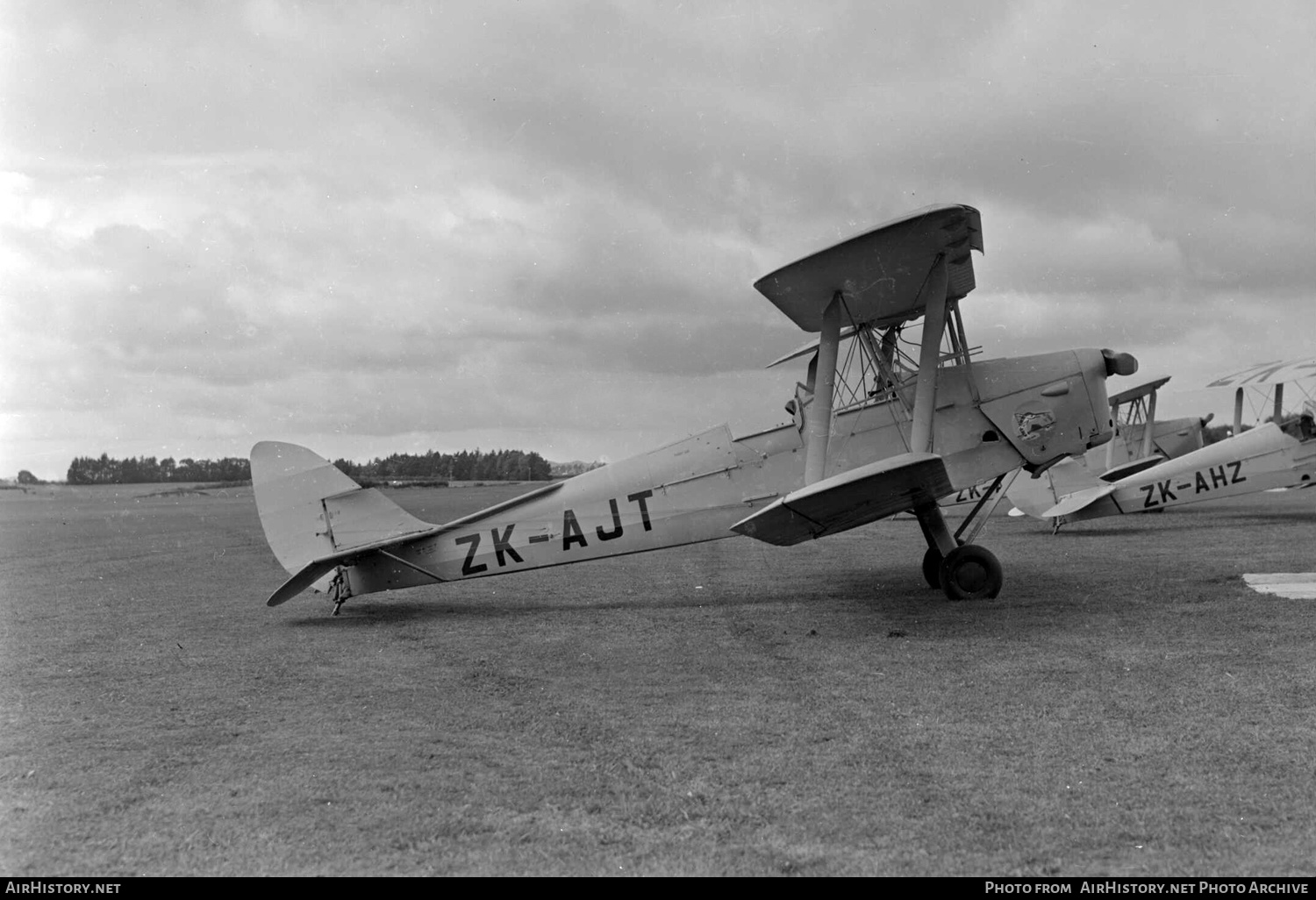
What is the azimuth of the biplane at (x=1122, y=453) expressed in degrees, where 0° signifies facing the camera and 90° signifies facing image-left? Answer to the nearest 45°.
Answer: approximately 270°

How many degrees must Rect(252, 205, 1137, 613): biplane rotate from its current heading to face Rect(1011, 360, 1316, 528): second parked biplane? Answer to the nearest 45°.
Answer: approximately 45° to its left

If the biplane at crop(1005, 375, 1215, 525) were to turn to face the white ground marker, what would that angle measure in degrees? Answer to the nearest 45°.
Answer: approximately 90° to its right

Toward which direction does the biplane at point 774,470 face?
to the viewer's right

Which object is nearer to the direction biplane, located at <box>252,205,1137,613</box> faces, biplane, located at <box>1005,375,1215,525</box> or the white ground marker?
the white ground marker

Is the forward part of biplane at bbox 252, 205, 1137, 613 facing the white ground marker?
yes

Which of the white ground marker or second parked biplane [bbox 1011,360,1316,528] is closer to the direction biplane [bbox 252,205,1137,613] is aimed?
the white ground marker

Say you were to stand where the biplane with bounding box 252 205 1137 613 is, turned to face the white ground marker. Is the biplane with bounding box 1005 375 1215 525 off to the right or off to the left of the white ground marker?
left

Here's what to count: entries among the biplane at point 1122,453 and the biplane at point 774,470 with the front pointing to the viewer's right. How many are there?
2
